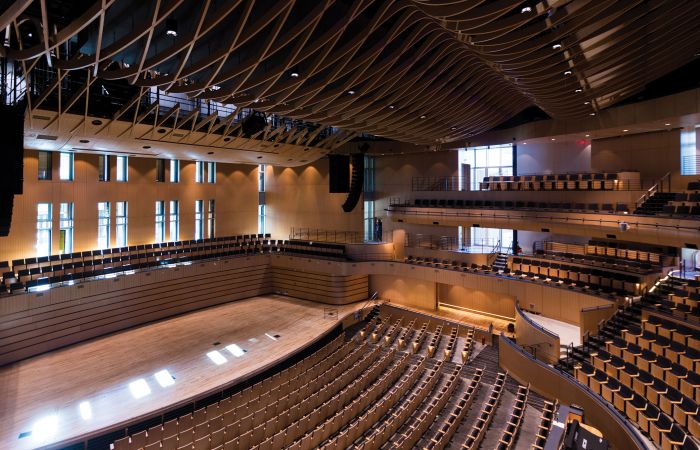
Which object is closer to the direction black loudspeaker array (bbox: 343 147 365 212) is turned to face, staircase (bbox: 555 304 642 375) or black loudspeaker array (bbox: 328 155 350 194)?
the staircase

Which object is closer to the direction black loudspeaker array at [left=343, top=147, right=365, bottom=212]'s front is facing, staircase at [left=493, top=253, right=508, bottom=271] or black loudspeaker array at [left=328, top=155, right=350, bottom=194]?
the staircase

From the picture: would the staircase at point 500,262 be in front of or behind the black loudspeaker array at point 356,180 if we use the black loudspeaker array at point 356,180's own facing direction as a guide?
in front

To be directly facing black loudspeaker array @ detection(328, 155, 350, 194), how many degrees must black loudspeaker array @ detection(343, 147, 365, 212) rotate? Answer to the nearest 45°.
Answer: approximately 135° to its right
